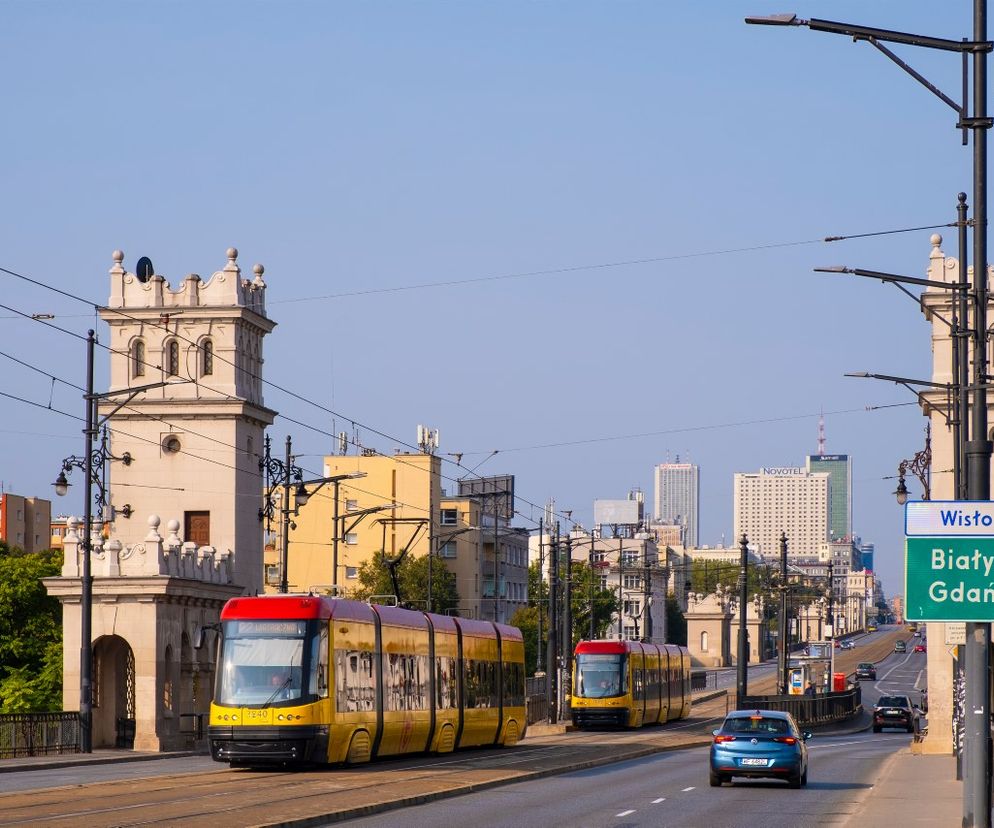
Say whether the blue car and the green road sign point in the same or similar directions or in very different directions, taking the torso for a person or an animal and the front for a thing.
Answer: very different directions

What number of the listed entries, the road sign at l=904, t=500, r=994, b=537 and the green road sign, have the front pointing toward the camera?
2

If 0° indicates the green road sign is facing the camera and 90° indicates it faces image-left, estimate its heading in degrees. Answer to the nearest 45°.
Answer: approximately 0°

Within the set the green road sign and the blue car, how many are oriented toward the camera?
1

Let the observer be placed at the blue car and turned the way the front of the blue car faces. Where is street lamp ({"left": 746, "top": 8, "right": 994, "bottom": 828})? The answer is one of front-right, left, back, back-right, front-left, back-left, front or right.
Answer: back

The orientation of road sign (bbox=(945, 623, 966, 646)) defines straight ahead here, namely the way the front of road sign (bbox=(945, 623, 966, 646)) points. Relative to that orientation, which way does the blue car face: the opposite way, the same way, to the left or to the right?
the opposite way

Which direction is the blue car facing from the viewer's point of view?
away from the camera

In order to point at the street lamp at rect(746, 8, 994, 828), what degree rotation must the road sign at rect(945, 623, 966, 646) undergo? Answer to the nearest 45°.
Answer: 0° — it already faces it

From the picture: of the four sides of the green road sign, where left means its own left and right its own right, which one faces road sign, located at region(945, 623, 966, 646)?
back

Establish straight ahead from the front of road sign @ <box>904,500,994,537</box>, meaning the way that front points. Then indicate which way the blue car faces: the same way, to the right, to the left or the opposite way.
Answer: the opposite way

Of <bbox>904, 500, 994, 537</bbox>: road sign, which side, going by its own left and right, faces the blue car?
back
